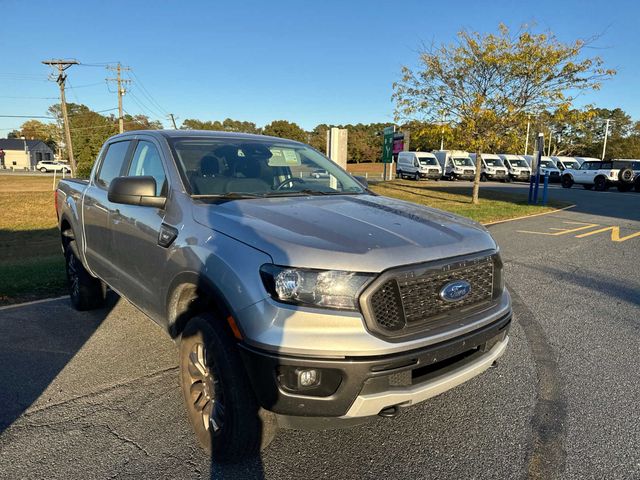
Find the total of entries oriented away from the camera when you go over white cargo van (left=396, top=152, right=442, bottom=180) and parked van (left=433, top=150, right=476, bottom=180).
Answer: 0

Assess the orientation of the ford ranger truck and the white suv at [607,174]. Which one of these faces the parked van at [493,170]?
the white suv

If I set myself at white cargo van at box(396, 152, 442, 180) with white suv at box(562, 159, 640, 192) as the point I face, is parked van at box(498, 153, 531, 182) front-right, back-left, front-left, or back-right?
front-left

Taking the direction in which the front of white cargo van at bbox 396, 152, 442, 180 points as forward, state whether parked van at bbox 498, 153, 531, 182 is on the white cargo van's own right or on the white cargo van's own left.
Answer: on the white cargo van's own left

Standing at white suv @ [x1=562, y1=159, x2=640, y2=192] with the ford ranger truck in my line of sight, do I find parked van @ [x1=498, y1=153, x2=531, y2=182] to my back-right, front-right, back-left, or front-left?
back-right

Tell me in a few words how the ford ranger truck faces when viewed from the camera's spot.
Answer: facing the viewer and to the right of the viewer

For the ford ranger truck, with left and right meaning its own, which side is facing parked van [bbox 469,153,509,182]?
left

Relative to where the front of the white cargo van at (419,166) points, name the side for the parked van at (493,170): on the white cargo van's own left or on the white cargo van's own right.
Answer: on the white cargo van's own left

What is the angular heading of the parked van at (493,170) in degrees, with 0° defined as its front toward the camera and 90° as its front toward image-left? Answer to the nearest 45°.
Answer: approximately 315°

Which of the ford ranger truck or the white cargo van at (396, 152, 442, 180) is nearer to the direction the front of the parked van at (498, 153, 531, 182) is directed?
the ford ranger truck

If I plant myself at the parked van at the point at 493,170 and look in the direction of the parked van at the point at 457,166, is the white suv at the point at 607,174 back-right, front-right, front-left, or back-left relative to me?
back-left

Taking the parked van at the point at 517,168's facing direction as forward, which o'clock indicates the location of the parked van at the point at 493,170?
the parked van at the point at 493,170 is roughly at 3 o'clock from the parked van at the point at 517,168.

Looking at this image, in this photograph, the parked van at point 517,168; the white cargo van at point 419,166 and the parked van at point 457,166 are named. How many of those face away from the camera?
0

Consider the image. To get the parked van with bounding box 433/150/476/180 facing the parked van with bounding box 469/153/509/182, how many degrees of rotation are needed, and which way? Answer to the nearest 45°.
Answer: approximately 45° to its left
